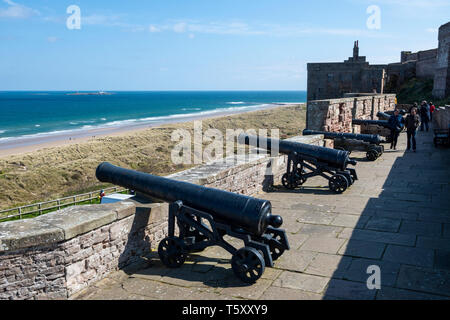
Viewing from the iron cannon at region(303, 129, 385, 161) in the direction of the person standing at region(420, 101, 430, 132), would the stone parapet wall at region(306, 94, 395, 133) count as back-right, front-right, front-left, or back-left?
front-left

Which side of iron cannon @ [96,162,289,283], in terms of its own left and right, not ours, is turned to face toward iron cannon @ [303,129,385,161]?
right

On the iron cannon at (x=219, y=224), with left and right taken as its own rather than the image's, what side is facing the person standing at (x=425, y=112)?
right

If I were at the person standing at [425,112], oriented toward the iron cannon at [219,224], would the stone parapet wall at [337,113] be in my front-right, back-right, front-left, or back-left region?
front-right

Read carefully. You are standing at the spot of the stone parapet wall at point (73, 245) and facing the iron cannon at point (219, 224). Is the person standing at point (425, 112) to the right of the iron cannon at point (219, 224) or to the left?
left

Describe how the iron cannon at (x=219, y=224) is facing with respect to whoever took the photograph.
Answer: facing away from the viewer and to the left of the viewer

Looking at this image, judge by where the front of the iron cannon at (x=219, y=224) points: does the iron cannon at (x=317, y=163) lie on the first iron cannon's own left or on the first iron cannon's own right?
on the first iron cannon's own right

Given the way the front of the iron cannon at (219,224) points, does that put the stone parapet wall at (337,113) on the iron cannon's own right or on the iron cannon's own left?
on the iron cannon's own right

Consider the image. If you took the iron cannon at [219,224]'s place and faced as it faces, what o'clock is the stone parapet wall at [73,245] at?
The stone parapet wall is roughly at 10 o'clock from the iron cannon.
